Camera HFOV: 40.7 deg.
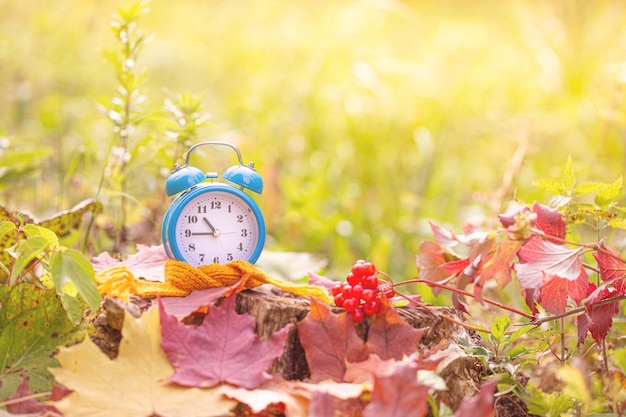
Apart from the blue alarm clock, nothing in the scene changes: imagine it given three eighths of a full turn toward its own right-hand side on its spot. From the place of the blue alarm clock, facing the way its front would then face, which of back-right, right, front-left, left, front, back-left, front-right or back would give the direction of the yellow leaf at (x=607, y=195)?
back-right

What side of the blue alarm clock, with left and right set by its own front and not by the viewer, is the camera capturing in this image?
front
